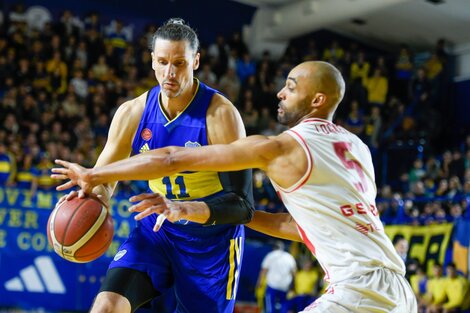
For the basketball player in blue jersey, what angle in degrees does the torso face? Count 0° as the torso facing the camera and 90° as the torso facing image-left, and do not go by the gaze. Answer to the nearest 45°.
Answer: approximately 0°

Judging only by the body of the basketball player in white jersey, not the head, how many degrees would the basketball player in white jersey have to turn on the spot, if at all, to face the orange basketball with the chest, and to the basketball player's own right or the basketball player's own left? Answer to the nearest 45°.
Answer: approximately 45° to the basketball player's own left

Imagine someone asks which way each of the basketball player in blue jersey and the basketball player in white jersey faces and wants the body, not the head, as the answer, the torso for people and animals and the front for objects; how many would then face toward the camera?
1

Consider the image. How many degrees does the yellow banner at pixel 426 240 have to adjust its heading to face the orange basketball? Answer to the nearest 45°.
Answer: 0° — it already faces it

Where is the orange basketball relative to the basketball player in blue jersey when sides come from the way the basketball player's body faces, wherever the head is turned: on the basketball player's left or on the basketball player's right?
on the basketball player's right

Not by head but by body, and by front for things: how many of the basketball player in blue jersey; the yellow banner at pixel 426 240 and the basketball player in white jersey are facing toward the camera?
2

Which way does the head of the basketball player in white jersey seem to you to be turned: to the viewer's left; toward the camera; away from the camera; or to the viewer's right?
to the viewer's left

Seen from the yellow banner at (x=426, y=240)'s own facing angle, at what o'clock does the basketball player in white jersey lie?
The basketball player in white jersey is roughly at 12 o'clock from the yellow banner.

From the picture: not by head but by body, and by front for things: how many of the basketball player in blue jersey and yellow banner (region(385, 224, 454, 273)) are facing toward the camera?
2
